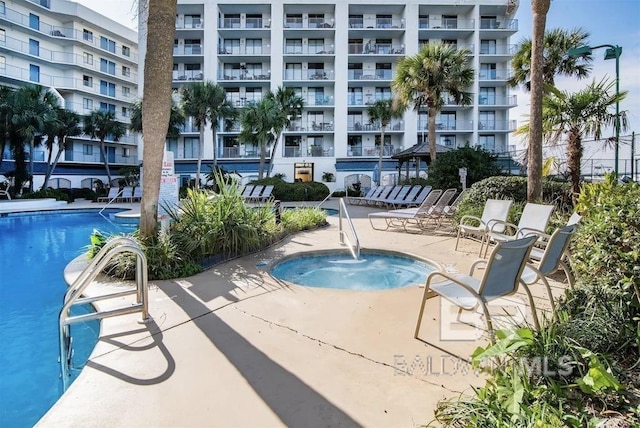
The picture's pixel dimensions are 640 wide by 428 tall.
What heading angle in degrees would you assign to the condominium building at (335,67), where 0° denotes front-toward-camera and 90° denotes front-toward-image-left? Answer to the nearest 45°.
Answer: approximately 0°

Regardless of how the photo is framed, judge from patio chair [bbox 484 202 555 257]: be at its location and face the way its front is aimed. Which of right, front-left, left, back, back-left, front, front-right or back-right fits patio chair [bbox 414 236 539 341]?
front-left

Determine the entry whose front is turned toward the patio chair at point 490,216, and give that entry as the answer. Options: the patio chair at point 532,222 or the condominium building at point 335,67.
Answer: the condominium building

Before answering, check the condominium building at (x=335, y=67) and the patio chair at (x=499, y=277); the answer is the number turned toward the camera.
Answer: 1

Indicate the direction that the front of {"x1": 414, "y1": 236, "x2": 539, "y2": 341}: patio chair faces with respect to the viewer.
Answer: facing away from the viewer and to the left of the viewer

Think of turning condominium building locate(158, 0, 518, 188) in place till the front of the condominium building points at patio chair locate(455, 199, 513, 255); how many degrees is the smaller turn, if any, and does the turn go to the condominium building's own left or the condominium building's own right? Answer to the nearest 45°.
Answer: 0° — it already faces it

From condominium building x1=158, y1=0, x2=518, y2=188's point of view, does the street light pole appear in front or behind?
in front

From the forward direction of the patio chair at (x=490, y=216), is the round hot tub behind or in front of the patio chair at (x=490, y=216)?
in front

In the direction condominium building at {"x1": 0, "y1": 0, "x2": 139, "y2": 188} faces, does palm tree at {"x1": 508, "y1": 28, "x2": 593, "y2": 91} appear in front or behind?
in front
